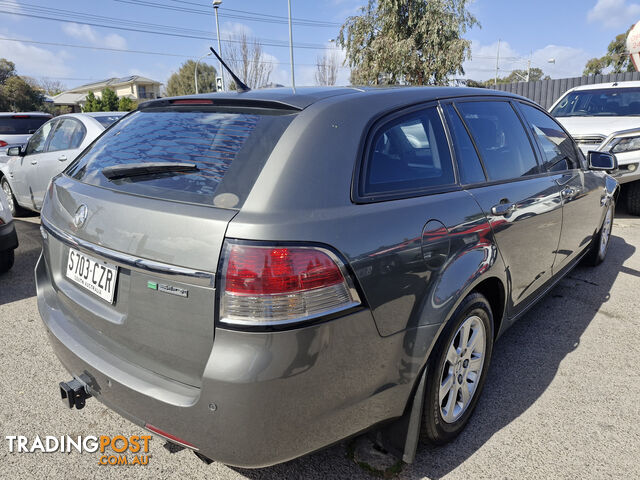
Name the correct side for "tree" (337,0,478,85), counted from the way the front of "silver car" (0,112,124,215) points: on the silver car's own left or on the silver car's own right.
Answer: on the silver car's own right

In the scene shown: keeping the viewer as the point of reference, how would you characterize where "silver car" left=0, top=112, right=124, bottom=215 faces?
facing away from the viewer and to the left of the viewer

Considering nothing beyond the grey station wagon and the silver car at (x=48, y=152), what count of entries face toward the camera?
0

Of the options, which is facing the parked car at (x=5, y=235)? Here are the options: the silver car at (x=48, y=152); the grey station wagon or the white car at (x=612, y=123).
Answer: the white car at (x=612, y=123)

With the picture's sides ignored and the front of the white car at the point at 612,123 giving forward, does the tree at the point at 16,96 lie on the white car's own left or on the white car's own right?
on the white car's own right

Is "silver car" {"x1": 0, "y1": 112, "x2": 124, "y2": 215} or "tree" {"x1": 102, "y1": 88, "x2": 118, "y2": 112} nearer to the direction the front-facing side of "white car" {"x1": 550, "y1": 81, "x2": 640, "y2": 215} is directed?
the silver car

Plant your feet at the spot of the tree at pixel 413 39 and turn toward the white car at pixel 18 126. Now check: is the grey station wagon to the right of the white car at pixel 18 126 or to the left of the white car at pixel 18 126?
left

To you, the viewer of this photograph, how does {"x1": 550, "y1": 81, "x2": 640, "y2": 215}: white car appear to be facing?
facing the viewer and to the left of the viewer

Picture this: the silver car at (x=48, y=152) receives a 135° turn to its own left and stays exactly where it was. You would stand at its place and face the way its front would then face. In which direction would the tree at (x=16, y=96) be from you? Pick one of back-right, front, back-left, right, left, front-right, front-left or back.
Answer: back

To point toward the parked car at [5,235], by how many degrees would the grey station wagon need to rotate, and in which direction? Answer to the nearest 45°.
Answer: approximately 90° to its left

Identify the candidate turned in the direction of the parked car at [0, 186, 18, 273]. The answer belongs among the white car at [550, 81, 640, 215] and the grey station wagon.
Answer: the white car

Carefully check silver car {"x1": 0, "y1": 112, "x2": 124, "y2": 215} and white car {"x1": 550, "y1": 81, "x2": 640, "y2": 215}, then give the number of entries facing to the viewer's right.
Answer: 0

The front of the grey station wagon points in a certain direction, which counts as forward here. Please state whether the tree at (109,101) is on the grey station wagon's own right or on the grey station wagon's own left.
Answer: on the grey station wagon's own left

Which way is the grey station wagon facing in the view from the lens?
facing away from the viewer and to the right of the viewer

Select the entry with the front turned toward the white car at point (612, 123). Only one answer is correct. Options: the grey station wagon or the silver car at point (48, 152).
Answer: the grey station wagon
